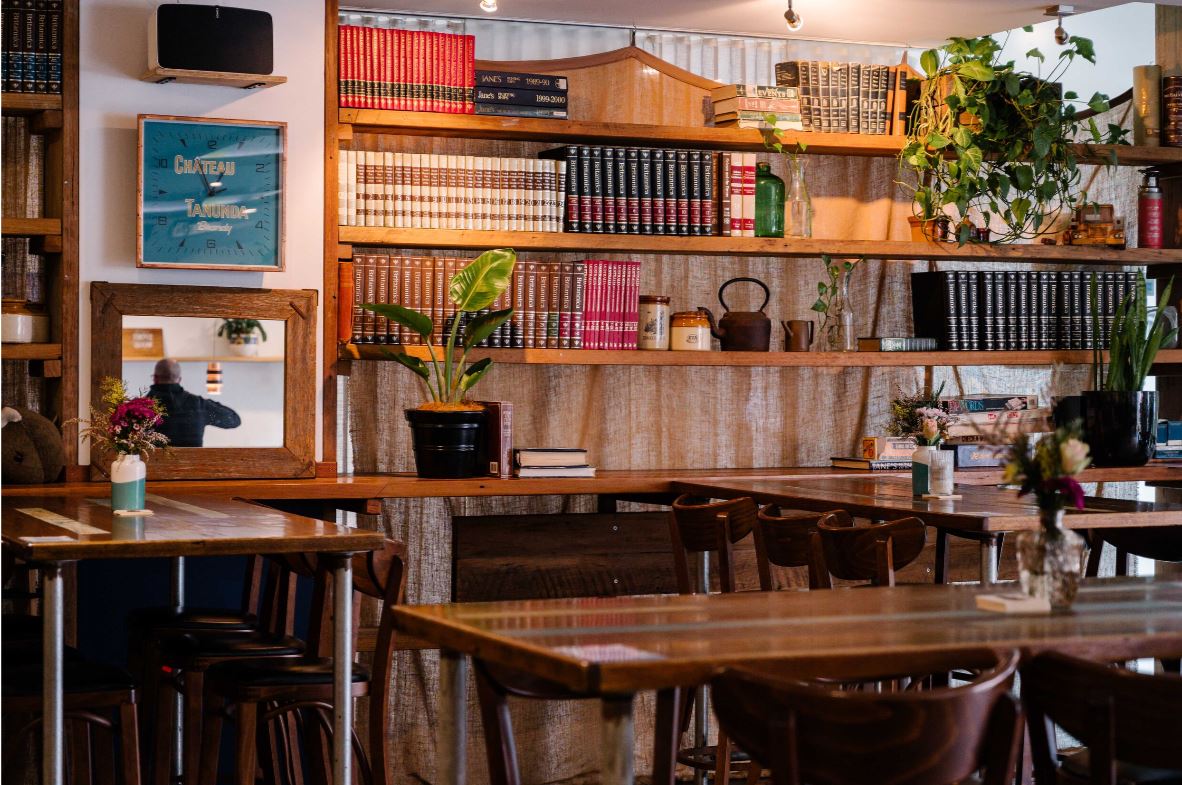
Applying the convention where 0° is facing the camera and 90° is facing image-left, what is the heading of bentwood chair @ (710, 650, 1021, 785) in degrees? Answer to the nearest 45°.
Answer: approximately 180°

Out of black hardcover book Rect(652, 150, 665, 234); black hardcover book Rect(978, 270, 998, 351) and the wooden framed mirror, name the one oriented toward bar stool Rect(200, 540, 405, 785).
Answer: the wooden framed mirror

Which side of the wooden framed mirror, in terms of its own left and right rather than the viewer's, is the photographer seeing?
front

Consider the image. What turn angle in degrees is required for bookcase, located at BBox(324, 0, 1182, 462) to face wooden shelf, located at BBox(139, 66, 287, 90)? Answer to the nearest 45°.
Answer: approximately 45° to its right

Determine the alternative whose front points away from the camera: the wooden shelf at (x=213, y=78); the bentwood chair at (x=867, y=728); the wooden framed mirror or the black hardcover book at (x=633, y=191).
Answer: the bentwood chair

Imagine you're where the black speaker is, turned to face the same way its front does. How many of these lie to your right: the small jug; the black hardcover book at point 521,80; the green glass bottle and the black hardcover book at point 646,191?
0

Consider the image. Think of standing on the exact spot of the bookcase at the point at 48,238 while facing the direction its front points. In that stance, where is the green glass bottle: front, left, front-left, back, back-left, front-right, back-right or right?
left

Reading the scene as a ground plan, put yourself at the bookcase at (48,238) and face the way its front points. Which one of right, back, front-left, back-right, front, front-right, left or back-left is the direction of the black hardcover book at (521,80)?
left

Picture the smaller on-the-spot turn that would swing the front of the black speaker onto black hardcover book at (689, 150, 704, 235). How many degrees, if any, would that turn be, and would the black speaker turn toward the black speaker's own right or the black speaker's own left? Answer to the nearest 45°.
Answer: approximately 90° to the black speaker's own left

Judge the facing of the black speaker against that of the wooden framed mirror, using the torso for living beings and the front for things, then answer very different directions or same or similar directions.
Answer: same or similar directions

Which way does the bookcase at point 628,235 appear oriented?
toward the camera

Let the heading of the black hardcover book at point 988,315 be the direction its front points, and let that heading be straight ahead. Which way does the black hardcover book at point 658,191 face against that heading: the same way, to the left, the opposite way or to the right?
the same way

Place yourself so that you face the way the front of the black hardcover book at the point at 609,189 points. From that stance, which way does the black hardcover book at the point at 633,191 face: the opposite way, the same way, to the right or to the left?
the same way
